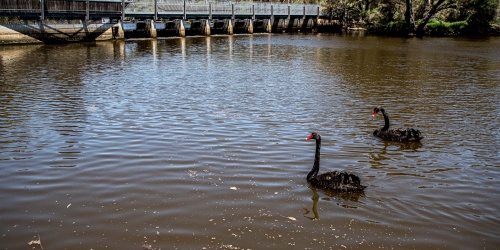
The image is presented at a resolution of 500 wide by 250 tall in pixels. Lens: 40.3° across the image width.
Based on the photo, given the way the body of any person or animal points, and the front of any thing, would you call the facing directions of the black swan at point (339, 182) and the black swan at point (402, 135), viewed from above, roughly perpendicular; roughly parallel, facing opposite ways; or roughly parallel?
roughly parallel

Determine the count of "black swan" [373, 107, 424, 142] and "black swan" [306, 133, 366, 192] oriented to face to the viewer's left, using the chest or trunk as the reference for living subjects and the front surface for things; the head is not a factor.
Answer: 2

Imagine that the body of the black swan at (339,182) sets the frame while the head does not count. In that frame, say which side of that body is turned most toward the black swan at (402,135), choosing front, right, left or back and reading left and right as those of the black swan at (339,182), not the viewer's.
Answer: right

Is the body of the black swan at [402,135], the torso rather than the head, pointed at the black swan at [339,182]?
no

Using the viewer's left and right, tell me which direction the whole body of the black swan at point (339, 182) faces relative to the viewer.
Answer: facing to the left of the viewer

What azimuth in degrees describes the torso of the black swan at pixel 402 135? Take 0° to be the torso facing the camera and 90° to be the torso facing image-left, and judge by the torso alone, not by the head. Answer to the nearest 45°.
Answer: approximately 90°
